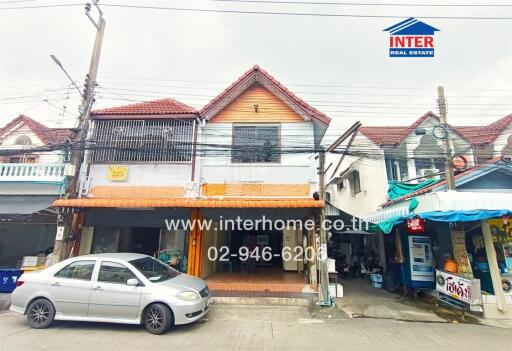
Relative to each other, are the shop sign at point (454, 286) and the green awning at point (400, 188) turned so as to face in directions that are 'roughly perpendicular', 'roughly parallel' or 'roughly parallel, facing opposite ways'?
roughly parallel

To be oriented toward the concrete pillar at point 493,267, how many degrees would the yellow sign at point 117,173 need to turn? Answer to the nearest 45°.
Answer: approximately 45° to its left

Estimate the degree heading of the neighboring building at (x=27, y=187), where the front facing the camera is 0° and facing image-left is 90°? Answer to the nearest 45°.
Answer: approximately 0°

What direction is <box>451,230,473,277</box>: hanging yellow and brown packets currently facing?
toward the camera

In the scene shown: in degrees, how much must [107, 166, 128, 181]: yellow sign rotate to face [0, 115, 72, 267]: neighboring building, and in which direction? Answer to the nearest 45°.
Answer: approximately 135° to its right

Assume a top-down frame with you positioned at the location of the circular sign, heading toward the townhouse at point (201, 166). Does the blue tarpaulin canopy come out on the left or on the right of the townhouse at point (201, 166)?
left

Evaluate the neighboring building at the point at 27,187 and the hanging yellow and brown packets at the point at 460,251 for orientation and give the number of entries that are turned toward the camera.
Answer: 2

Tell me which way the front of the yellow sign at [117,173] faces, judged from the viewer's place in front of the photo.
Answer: facing the viewer

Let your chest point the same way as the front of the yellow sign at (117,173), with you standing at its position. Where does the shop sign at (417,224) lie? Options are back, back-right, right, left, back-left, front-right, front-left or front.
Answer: front-left

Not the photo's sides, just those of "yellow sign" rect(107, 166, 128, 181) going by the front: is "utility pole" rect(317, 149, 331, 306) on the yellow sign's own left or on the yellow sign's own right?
on the yellow sign's own left

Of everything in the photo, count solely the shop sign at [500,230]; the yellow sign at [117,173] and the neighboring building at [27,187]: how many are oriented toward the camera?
3

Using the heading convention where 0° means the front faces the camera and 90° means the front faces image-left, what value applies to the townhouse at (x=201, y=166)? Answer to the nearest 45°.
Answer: approximately 0°
